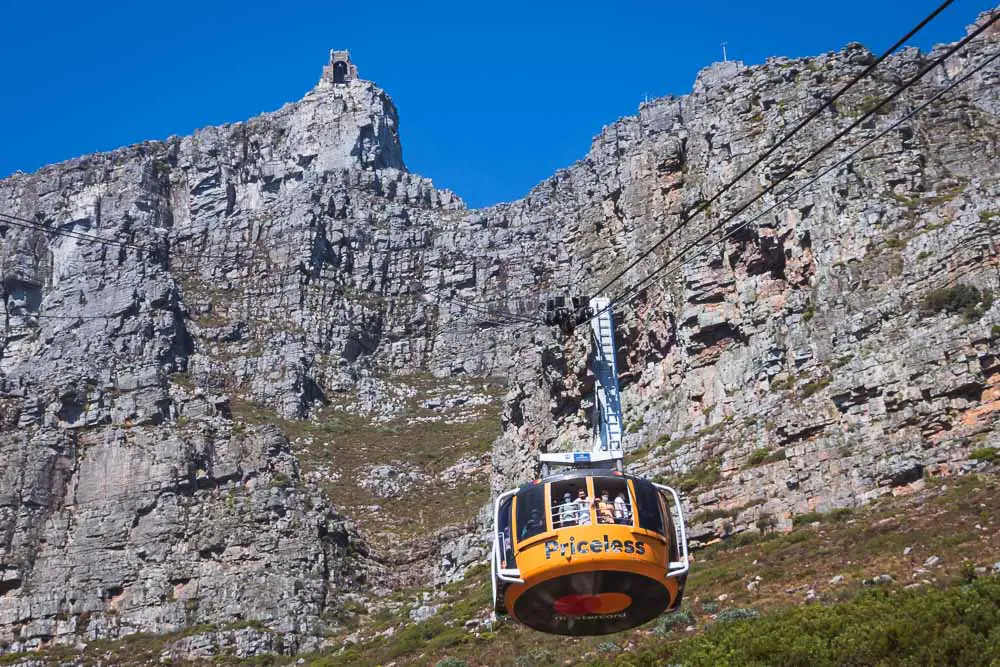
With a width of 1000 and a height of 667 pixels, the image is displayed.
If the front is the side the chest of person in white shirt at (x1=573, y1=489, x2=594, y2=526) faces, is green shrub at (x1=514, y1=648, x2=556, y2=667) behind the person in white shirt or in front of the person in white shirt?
behind

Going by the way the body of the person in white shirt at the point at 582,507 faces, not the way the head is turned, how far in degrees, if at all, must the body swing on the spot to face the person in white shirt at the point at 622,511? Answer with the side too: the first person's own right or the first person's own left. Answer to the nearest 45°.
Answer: approximately 90° to the first person's own left

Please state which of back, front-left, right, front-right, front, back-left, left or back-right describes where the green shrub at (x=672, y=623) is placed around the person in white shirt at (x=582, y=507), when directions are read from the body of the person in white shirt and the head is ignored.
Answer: back

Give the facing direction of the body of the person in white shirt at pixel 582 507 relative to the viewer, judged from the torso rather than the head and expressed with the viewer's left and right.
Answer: facing the viewer

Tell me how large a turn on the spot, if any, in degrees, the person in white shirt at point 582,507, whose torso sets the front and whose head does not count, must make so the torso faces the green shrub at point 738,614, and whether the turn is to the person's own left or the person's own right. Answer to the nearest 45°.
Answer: approximately 180°

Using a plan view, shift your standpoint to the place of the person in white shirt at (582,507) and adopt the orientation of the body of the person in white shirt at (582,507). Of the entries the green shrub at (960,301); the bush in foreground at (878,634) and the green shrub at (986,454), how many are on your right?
0

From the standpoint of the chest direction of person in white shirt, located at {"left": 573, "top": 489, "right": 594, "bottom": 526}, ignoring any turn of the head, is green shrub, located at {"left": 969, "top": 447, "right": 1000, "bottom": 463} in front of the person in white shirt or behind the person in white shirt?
behind

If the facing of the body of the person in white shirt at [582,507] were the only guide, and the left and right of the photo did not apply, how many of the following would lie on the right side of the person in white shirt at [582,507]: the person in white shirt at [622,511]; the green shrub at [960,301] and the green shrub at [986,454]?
0
